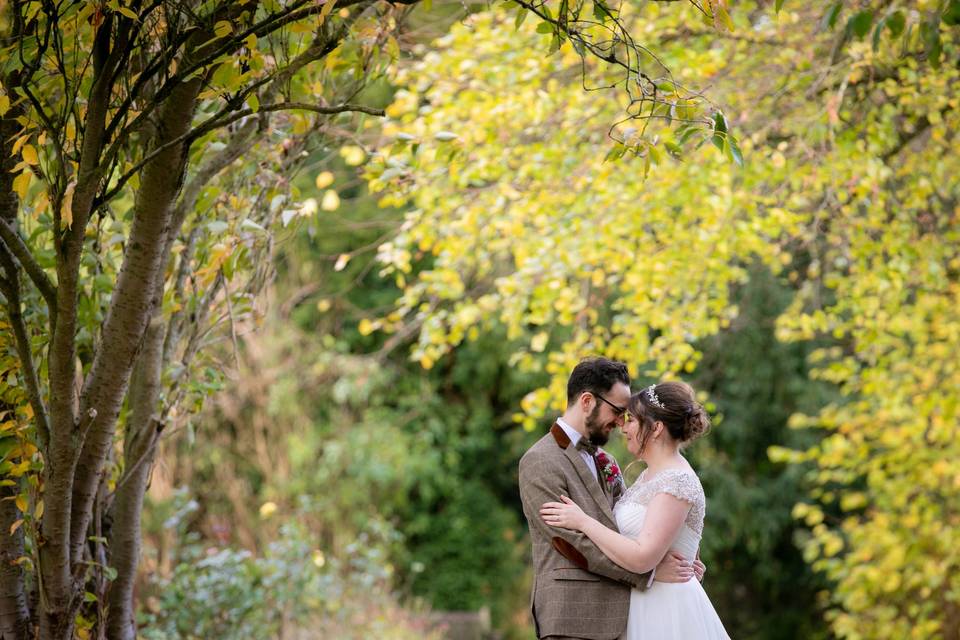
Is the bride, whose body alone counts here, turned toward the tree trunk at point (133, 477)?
yes

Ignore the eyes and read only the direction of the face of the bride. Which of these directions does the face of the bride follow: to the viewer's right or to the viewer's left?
to the viewer's left

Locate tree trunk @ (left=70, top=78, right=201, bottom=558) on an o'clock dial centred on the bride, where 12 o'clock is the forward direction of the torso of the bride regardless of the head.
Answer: The tree trunk is roughly at 11 o'clock from the bride.

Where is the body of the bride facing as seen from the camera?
to the viewer's left

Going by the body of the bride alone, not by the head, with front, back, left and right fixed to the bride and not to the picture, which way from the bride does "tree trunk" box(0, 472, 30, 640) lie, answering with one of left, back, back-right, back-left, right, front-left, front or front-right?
front

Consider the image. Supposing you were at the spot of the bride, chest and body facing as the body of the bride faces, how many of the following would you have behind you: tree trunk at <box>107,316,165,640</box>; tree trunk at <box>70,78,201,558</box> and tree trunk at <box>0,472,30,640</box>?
0
